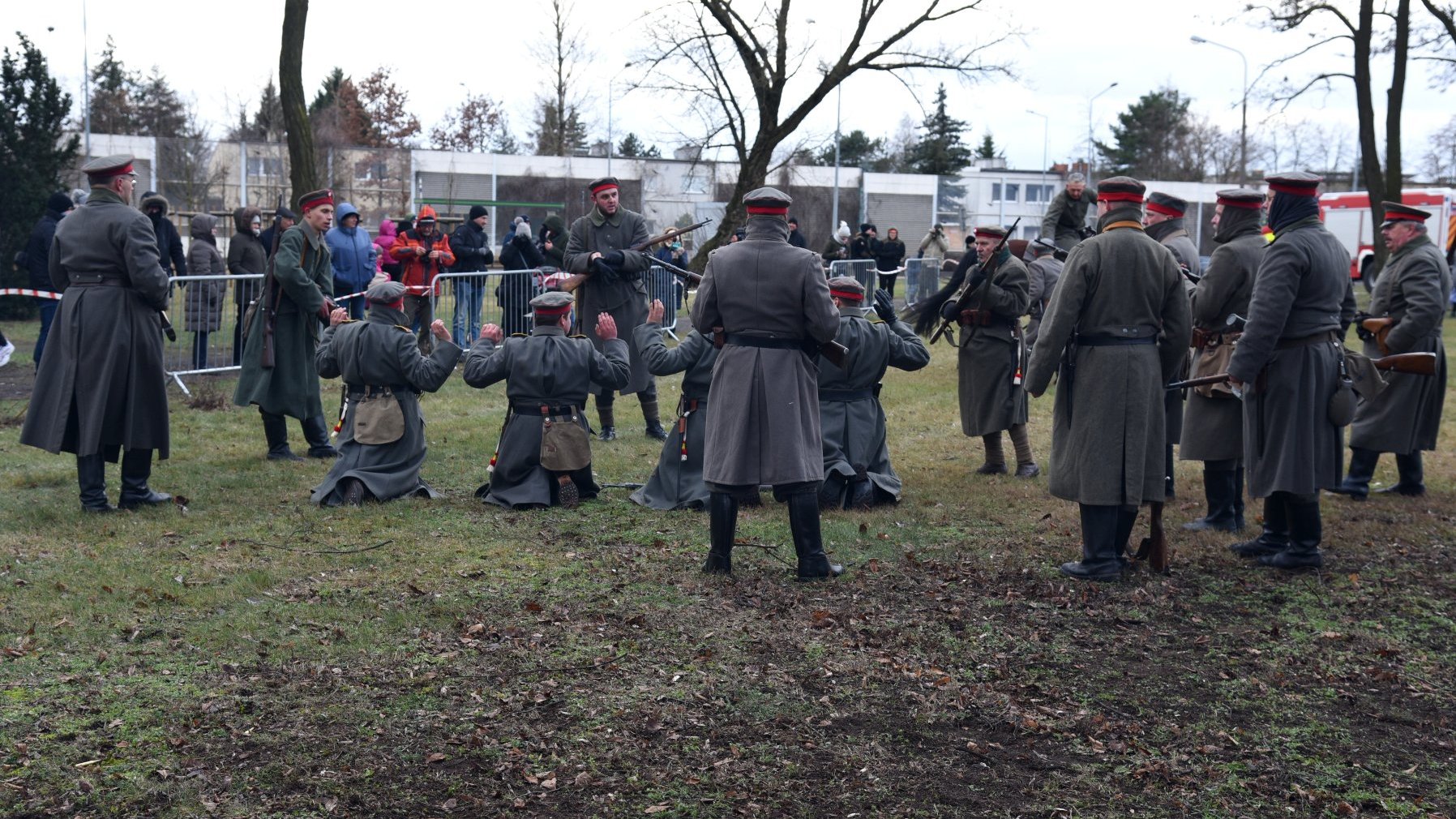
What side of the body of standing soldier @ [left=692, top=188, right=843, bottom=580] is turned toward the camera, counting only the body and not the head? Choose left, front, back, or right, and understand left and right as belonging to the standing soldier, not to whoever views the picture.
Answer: back

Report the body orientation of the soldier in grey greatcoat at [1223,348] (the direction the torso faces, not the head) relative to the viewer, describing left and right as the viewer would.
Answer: facing to the left of the viewer

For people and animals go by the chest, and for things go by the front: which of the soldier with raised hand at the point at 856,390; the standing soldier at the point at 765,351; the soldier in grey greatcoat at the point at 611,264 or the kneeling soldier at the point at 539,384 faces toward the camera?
the soldier in grey greatcoat

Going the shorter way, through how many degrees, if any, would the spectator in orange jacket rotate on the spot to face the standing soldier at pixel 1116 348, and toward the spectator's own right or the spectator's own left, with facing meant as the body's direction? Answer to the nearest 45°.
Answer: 0° — they already face them

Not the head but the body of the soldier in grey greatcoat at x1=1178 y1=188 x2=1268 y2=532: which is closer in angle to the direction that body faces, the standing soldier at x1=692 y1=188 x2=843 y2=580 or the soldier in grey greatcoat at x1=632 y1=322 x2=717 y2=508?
the soldier in grey greatcoat

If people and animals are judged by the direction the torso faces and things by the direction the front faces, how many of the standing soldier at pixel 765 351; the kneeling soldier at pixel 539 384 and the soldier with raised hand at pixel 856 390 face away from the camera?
3

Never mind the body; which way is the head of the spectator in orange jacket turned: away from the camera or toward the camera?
toward the camera

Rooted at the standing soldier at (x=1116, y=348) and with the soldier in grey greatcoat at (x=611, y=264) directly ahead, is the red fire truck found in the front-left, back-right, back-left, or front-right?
front-right

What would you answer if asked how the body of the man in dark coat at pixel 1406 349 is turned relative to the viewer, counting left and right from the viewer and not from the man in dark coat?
facing to the left of the viewer

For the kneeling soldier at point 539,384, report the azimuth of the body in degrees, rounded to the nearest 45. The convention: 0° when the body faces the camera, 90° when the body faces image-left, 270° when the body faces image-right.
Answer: approximately 180°

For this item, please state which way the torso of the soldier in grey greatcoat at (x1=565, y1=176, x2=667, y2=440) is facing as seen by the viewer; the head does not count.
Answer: toward the camera

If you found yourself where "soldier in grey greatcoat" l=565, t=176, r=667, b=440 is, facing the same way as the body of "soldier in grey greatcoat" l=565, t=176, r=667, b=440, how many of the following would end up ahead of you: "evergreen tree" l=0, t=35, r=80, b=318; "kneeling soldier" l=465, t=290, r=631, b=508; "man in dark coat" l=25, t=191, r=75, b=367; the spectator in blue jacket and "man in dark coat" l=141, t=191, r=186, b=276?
1

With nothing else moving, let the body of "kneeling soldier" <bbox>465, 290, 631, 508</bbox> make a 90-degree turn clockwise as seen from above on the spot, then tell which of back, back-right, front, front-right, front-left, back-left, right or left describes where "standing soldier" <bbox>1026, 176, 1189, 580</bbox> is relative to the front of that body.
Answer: front-right

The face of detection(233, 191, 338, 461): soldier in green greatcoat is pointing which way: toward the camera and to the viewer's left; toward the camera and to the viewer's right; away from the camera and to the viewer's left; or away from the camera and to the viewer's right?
toward the camera and to the viewer's right

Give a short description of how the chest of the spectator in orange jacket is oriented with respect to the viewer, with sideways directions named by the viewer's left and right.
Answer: facing the viewer
